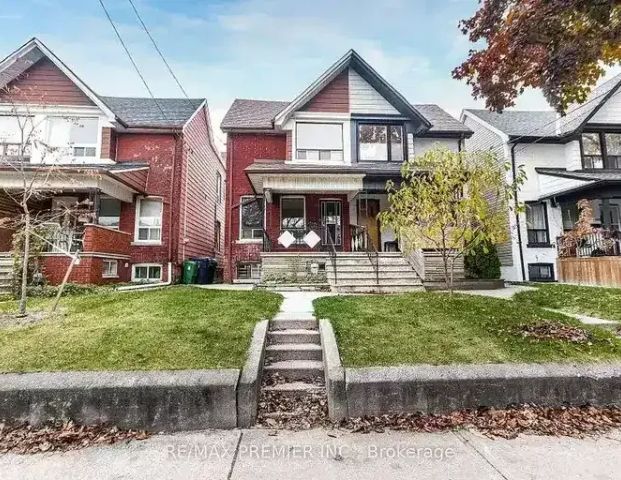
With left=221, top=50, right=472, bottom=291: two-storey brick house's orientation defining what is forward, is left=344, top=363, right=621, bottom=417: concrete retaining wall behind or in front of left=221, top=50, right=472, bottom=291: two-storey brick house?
in front

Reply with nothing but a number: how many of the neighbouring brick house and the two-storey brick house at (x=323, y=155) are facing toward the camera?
2

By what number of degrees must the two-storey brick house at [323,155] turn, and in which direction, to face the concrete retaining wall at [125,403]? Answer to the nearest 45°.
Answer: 0° — it already faces it

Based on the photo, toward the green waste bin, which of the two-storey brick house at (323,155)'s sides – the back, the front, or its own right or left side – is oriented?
right

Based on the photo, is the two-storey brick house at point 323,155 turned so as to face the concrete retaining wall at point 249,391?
yes

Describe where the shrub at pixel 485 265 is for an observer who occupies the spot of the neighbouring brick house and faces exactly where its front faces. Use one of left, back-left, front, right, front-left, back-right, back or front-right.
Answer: front-left

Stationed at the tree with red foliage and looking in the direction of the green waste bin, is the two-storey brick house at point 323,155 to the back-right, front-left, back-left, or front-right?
front-right

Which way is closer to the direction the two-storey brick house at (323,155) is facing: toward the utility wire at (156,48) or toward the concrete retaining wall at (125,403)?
the concrete retaining wall

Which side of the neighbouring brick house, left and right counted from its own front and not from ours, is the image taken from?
front

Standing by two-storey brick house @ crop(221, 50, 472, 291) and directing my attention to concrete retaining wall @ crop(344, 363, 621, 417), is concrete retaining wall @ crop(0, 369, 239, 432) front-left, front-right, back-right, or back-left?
front-right

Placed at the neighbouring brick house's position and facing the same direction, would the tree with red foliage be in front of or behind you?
in front

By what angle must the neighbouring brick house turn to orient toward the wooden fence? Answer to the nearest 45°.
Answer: approximately 45° to its left

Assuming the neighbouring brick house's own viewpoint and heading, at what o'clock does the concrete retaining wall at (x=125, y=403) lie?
The concrete retaining wall is roughly at 12 o'clock from the neighbouring brick house.
